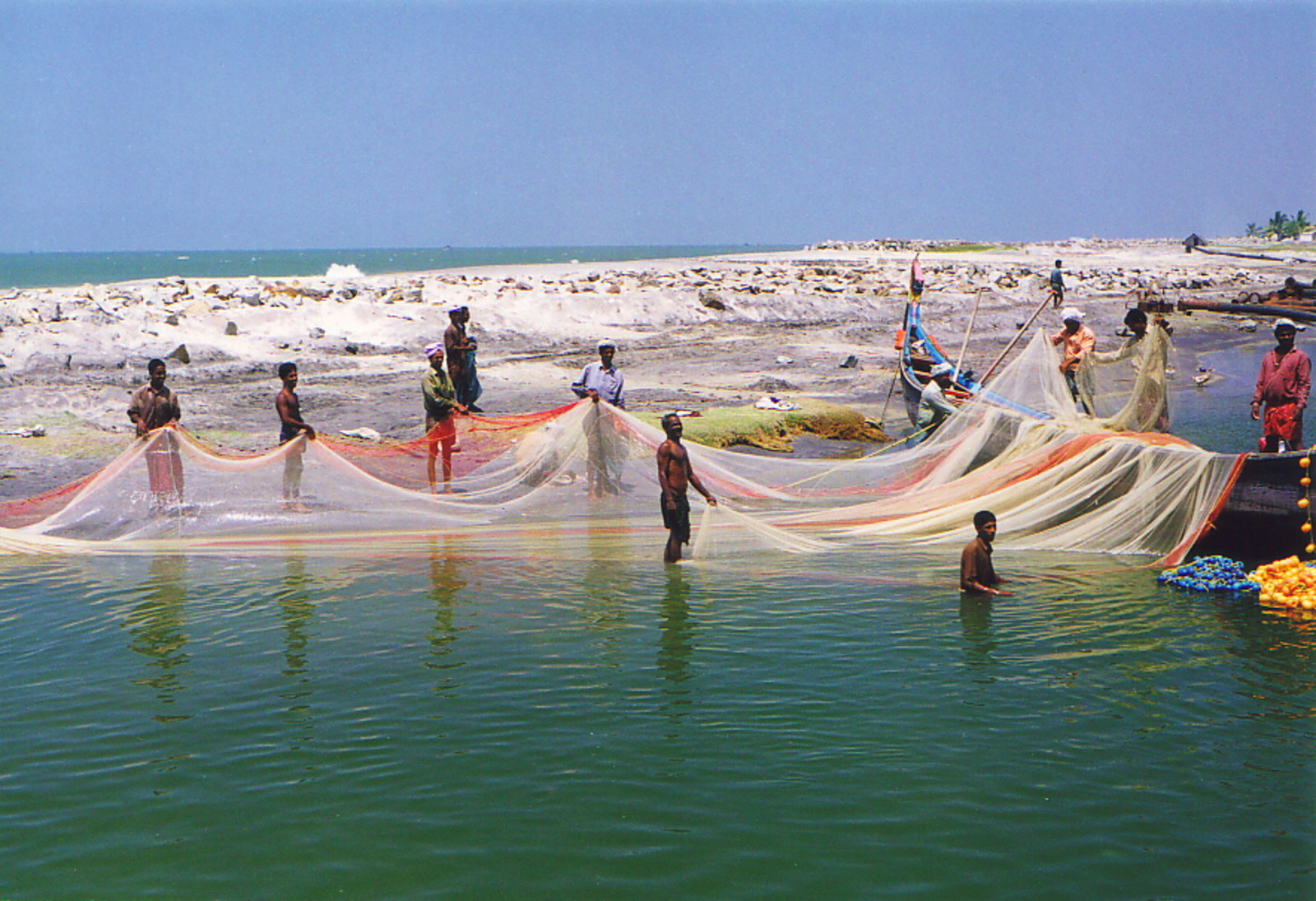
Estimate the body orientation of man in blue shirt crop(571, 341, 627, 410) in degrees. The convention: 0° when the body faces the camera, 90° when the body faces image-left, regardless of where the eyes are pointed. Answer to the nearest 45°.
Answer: approximately 0°

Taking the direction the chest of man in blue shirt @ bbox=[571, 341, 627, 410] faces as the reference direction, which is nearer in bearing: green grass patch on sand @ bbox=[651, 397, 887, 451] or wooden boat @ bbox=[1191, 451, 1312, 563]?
the wooden boat

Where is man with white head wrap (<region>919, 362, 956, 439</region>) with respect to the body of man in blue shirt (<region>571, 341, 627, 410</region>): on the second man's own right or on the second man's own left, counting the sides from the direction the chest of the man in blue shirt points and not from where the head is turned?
on the second man's own left

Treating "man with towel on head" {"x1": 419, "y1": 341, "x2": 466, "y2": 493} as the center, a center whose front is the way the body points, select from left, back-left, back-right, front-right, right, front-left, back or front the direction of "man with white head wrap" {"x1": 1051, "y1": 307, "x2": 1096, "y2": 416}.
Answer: front-left

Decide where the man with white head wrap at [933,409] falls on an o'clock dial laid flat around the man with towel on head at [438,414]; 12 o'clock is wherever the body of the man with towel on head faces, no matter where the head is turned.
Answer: The man with white head wrap is roughly at 10 o'clock from the man with towel on head.

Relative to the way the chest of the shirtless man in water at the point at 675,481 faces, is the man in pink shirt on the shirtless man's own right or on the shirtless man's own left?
on the shirtless man's own left

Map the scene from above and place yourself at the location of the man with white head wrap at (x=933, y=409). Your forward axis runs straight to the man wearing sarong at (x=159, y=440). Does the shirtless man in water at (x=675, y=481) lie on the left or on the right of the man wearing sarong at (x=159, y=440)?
left

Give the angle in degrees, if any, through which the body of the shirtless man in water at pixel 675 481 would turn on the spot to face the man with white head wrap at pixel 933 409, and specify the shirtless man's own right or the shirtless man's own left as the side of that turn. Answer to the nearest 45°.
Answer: approximately 90° to the shirtless man's own left
